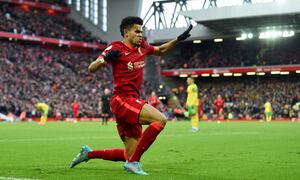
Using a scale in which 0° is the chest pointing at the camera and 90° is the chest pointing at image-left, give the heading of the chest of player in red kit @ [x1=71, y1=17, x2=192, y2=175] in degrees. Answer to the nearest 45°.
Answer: approximately 315°

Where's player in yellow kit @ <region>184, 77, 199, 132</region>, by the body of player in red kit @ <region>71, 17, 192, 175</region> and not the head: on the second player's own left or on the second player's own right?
on the second player's own left

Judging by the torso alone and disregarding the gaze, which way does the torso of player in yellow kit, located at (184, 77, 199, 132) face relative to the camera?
to the viewer's left

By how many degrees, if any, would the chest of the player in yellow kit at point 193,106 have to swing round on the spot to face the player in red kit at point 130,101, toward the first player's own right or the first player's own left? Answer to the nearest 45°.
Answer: approximately 90° to the first player's own left

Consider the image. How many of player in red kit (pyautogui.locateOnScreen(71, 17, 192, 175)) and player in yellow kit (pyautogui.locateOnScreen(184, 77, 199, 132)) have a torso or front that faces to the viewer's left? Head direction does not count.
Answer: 1
